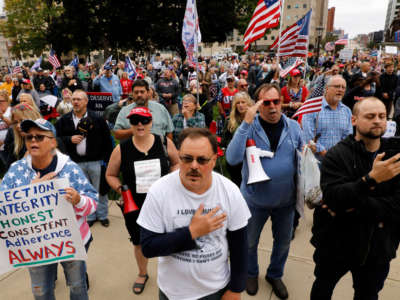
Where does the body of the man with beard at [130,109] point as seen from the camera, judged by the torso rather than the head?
toward the camera

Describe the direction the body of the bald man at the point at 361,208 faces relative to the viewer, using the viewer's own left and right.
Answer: facing the viewer and to the right of the viewer

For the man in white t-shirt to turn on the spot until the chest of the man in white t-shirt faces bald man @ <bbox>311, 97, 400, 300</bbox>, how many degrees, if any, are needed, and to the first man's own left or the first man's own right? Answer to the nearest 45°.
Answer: approximately 90° to the first man's own left

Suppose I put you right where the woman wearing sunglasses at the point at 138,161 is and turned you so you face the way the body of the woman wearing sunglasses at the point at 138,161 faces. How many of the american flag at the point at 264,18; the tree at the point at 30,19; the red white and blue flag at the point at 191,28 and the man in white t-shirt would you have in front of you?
1

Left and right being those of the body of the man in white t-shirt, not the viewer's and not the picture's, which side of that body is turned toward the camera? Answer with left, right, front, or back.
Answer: front

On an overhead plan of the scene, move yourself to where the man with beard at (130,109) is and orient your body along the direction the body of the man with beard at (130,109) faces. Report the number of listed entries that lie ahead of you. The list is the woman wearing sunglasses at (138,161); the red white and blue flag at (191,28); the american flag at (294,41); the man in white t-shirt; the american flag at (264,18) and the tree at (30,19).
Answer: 2

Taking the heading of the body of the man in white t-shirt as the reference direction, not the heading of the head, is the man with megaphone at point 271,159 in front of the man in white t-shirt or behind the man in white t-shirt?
behind

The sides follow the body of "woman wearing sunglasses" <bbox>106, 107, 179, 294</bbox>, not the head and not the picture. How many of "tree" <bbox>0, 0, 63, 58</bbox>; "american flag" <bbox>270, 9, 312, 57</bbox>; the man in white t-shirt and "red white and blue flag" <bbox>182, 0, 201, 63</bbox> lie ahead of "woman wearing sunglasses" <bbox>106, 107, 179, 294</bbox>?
1
